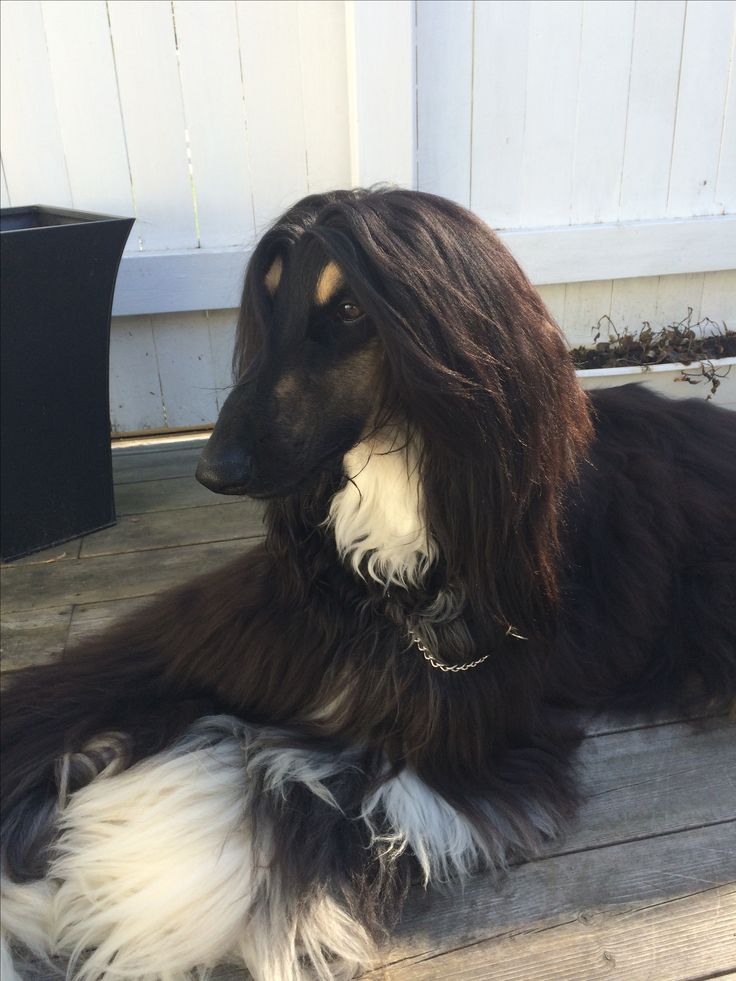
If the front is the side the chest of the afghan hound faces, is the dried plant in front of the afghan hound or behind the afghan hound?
behind

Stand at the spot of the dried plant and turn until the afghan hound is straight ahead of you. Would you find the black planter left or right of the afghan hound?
right

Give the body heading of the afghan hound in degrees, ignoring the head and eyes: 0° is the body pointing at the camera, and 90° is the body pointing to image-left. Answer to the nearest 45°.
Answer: approximately 45°

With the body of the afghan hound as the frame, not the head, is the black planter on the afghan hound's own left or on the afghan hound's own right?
on the afghan hound's own right
